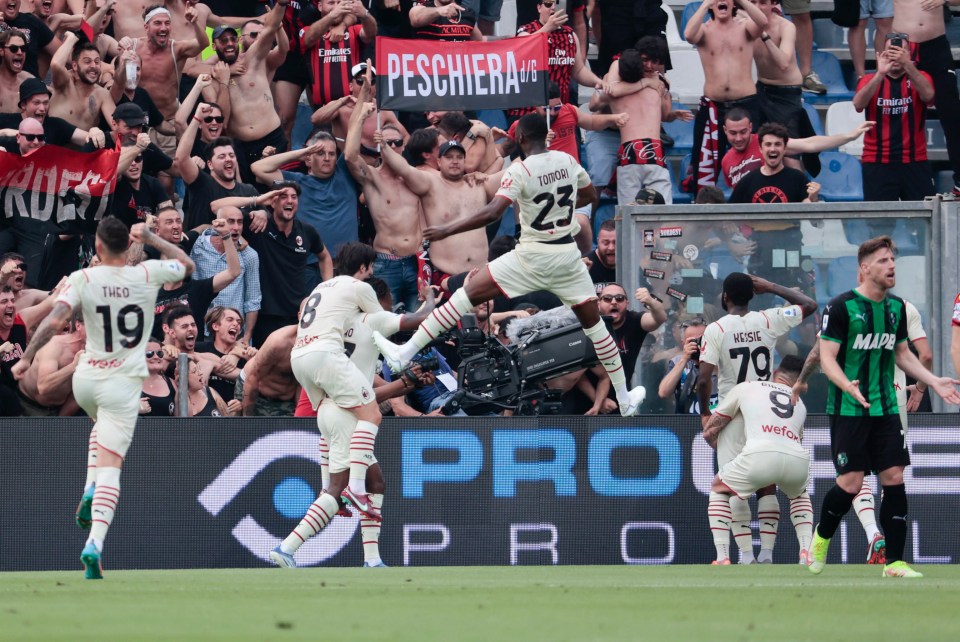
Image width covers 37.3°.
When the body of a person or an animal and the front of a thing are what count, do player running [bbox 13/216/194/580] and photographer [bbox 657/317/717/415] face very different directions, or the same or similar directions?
very different directions

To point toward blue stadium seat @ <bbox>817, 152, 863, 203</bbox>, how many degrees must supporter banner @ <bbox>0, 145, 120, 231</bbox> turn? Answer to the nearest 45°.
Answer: approximately 90° to its left

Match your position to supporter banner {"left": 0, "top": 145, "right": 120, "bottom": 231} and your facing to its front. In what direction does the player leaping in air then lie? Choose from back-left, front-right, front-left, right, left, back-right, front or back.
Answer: front-left

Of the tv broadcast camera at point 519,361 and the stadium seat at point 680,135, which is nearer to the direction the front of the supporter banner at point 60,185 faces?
the tv broadcast camera

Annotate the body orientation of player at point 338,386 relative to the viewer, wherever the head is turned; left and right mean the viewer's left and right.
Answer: facing away from the viewer and to the right of the viewer

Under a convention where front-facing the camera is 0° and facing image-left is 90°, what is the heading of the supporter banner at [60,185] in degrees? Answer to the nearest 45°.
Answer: approximately 0°

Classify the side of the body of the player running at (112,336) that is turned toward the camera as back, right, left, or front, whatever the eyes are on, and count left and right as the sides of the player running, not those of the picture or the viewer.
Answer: back

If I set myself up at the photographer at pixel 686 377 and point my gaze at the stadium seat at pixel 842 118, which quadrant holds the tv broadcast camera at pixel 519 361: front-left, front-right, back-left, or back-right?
back-left

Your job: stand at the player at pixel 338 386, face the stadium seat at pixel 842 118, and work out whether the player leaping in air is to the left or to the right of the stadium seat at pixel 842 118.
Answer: right

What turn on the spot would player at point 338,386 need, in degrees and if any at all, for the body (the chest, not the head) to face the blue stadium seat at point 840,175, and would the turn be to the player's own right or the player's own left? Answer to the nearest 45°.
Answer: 0° — they already face it

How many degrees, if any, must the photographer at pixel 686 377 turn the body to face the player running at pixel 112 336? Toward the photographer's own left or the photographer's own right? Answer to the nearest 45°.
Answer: approximately 45° to the photographer's own right

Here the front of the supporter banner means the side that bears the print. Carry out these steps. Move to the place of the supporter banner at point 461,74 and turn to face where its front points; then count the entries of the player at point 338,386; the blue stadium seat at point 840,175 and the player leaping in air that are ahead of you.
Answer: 2
